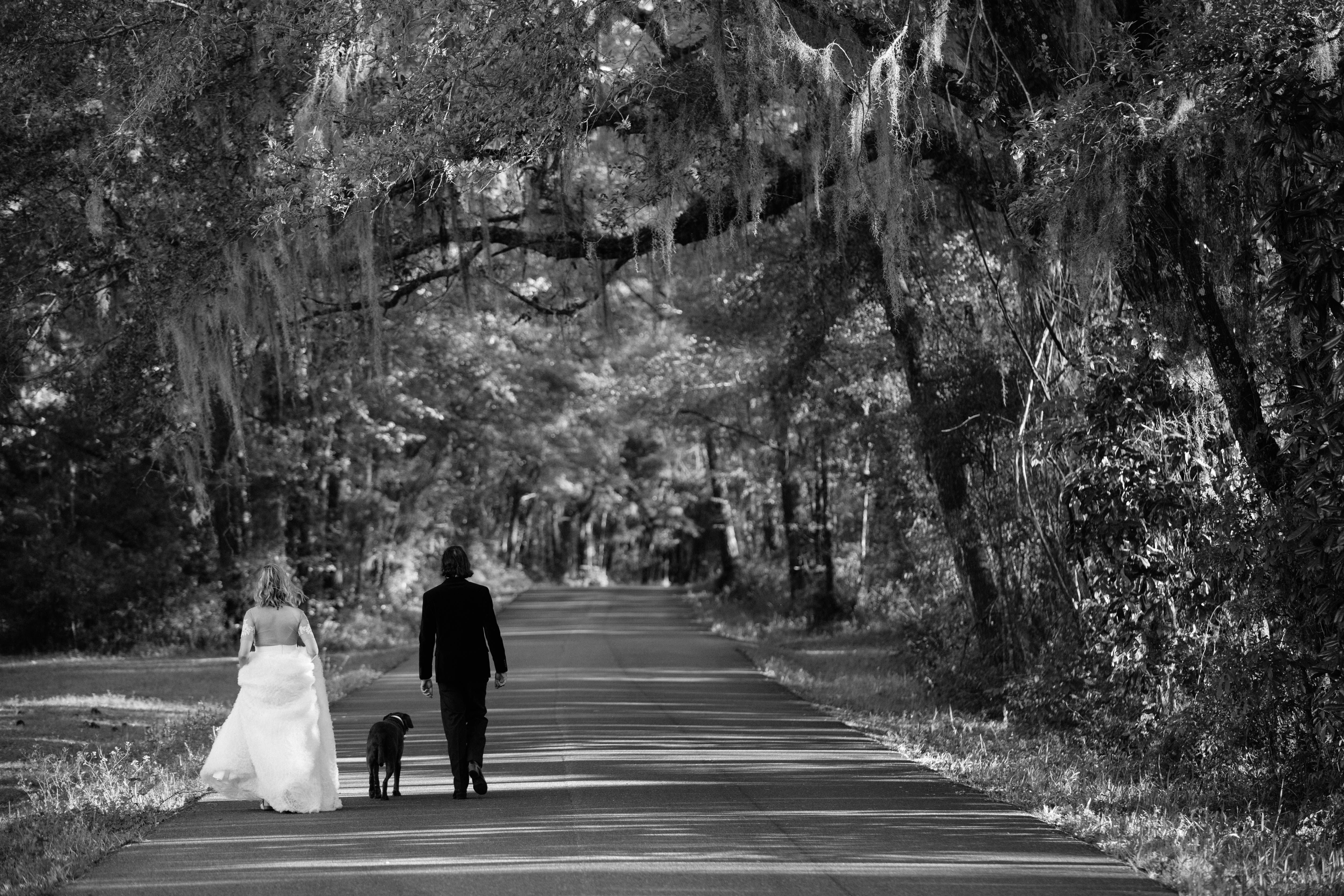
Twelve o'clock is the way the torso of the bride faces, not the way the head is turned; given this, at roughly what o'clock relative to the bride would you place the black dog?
The black dog is roughly at 3 o'clock from the bride.

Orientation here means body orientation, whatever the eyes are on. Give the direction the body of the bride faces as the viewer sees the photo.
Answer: away from the camera

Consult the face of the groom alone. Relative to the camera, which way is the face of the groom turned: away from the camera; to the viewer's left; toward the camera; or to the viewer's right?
away from the camera

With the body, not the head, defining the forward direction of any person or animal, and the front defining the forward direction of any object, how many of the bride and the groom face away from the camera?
2

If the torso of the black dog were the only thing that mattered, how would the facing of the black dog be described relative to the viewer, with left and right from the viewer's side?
facing away from the viewer and to the right of the viewer

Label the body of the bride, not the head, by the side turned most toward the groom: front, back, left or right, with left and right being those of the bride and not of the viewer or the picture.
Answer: right

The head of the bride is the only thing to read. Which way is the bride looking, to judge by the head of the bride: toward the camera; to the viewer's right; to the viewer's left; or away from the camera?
away from the camera

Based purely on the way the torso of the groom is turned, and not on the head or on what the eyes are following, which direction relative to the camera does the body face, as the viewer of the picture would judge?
away from the camera

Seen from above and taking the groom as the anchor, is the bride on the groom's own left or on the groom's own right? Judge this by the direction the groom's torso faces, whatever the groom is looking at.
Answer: on the groom's own left

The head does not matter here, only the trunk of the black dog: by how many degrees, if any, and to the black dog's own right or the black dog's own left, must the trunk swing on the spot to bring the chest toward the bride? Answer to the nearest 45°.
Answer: approximately 135° to the black dog's own left
